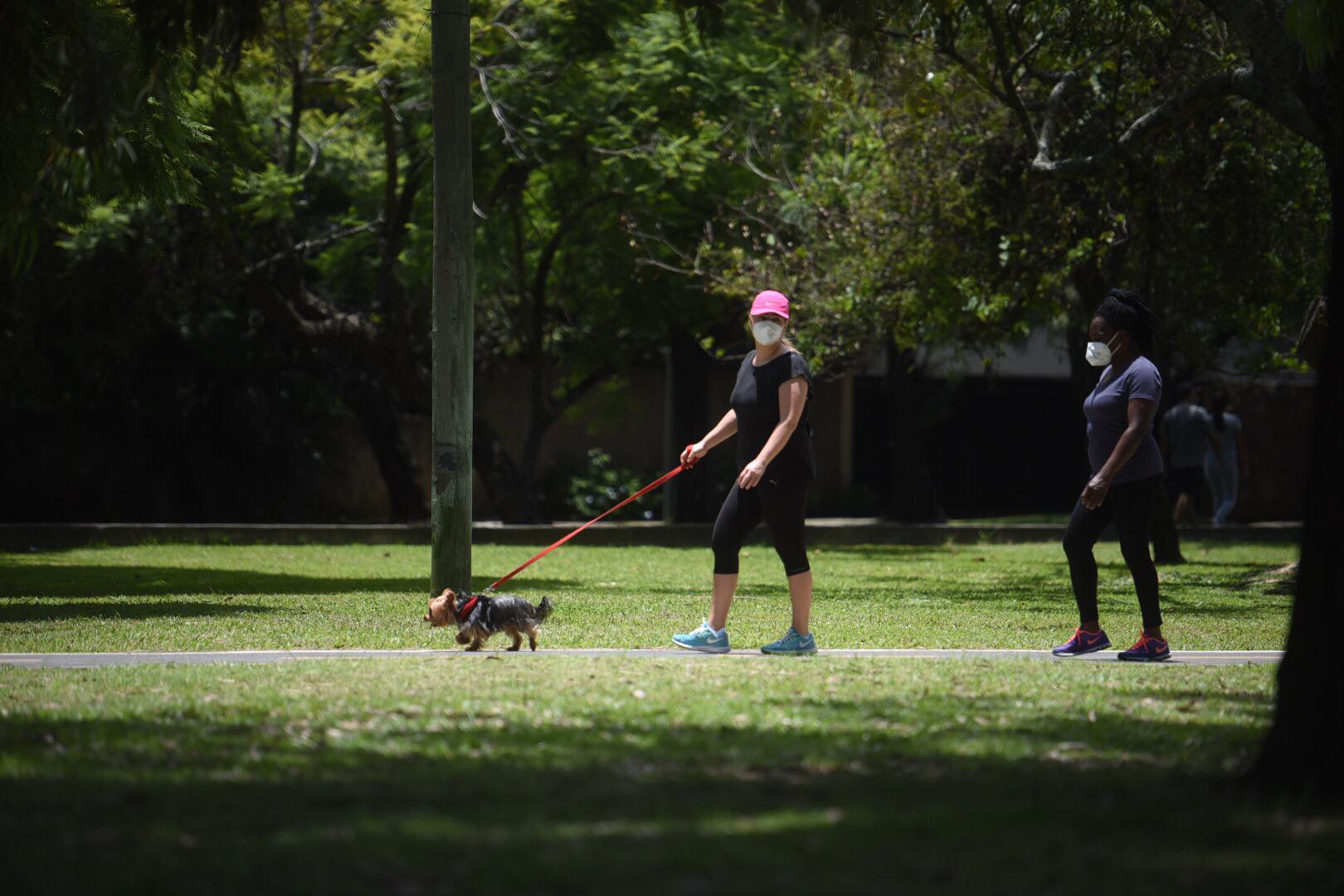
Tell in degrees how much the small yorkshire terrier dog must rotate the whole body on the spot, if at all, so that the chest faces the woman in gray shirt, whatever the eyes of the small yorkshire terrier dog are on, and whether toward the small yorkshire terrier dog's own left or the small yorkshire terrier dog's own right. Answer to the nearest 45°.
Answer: approximately 180°

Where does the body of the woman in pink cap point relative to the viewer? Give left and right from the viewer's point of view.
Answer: facing the viewer and to the left of the viewer

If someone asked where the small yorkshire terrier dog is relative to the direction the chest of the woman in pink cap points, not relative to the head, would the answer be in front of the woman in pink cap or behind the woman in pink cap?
in front

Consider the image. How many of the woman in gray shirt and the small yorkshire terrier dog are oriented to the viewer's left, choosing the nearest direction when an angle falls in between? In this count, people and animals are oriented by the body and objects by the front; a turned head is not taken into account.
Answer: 2

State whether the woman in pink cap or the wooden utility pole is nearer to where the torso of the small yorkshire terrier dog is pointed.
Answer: the wooden utility pole

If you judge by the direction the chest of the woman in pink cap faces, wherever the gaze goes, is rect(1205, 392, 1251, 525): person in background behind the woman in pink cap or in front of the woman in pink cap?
behind

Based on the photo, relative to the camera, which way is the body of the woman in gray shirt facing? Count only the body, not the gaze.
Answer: to the viewer's left

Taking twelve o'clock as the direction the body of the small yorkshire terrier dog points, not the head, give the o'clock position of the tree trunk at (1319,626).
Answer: The tree trunk is roughly at 8 o'clock from the small yorkshire terrier dog.

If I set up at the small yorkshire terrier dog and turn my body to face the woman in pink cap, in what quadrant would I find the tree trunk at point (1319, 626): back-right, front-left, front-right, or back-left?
front-right

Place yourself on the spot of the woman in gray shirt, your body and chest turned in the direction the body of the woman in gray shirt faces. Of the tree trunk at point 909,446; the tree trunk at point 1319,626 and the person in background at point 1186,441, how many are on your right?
2

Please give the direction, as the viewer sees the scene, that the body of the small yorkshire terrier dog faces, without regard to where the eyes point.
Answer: to the viewer's left

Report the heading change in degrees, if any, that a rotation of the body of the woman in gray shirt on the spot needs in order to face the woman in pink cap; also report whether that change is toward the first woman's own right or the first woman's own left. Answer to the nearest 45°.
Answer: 0° — they already face them

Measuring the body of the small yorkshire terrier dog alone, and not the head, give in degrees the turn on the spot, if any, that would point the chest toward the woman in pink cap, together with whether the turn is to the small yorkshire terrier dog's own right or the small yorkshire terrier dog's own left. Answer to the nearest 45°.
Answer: approximately 180°

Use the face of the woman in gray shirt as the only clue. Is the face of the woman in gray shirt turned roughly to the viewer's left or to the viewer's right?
to the viewer's left

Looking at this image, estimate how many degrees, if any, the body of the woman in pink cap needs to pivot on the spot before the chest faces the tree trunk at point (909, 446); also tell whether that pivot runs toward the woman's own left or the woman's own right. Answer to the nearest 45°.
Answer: approximately 135° to the woman's own right

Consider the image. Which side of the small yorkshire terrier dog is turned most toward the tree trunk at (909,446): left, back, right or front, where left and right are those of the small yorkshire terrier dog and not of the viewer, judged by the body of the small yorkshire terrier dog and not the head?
right

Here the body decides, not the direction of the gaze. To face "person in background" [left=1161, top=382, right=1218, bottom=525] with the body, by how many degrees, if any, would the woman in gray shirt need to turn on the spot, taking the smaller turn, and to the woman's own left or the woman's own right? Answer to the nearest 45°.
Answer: approximately 90° to the woman's own right
